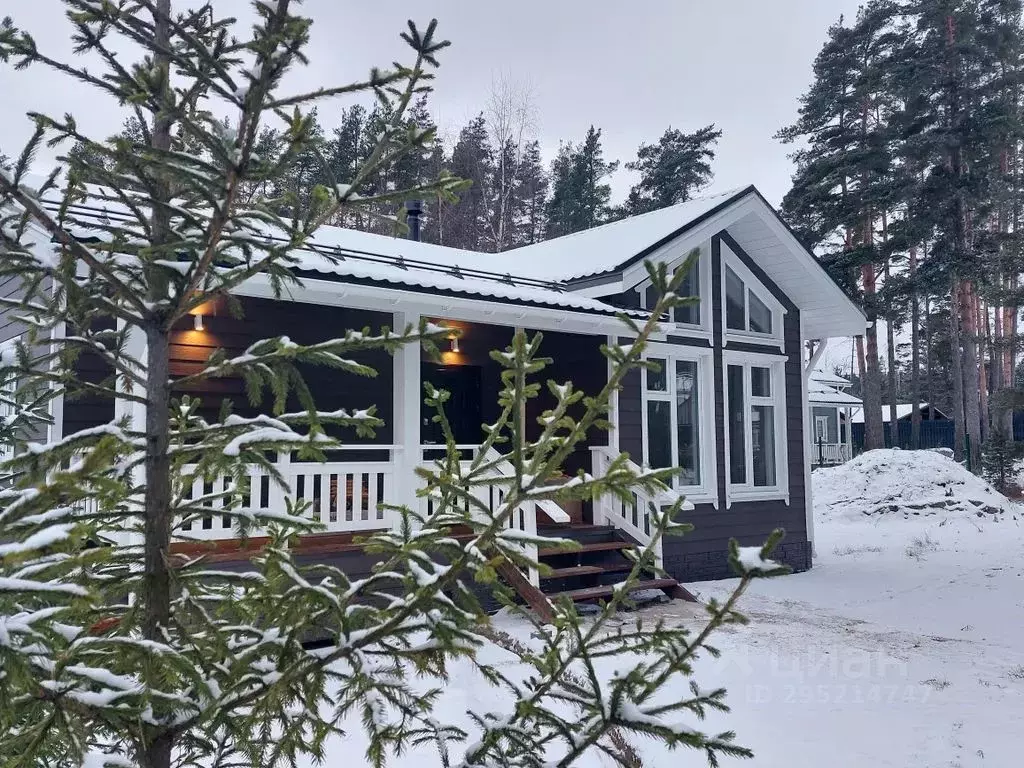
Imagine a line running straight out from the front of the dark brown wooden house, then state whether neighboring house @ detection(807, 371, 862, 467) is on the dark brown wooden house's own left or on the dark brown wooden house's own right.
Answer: on the dark brown wooden house's own left

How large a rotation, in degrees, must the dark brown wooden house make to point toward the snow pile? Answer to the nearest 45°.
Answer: approximately 90° to its left

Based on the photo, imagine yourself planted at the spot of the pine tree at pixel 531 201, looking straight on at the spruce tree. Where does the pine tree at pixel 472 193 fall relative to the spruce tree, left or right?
right

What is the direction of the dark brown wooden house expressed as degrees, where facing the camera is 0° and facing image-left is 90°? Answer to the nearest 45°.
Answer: approximately 315°

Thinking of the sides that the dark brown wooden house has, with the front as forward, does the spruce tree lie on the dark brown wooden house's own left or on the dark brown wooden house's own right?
on the dark brown wooden house's own right

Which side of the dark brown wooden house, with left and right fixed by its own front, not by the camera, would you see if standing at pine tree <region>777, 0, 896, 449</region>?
left

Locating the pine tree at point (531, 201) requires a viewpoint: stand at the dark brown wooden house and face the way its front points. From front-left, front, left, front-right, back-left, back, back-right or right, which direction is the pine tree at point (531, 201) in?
back-left

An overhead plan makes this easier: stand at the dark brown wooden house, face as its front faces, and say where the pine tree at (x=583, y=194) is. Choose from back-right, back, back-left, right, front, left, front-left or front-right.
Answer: back-left

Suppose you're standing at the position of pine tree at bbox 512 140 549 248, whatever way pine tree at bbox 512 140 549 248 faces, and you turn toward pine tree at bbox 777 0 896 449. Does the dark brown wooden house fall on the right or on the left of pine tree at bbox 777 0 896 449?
right
